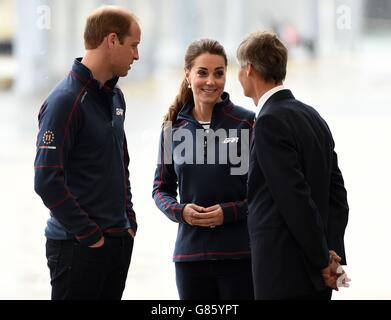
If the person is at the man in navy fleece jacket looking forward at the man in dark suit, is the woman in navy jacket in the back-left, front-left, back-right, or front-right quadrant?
front-left

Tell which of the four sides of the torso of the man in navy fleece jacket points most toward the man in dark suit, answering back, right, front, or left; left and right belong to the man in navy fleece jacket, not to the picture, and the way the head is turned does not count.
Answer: front

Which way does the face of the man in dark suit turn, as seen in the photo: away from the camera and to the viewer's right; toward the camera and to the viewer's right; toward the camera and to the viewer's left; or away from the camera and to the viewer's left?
away from the camera and to the viewer's left

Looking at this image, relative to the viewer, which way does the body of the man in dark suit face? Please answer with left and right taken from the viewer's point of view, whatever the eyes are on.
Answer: facing away from the viewer and to the left of the viewer

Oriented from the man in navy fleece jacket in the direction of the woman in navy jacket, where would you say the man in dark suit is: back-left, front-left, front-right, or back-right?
front-right

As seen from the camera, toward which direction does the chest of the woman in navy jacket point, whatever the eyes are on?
toward the camera

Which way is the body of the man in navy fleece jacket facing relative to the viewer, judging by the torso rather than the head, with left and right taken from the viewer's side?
facing the viewer and to the right of the viewer

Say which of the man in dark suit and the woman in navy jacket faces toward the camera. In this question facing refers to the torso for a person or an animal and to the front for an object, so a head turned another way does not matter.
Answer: the woman in navy jacket

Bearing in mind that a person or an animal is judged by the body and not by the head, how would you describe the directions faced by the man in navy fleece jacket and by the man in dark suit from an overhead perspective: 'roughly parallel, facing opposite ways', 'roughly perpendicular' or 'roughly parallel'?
roughly parallel, facing opposite ways

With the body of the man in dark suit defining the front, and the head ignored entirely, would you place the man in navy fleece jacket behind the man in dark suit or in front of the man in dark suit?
in front

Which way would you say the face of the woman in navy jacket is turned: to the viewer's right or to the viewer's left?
to the viewer's right

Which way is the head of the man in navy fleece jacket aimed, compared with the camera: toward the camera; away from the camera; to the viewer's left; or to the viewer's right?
to the viewer's right

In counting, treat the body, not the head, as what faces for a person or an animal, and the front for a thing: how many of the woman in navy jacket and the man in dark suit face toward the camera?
1
